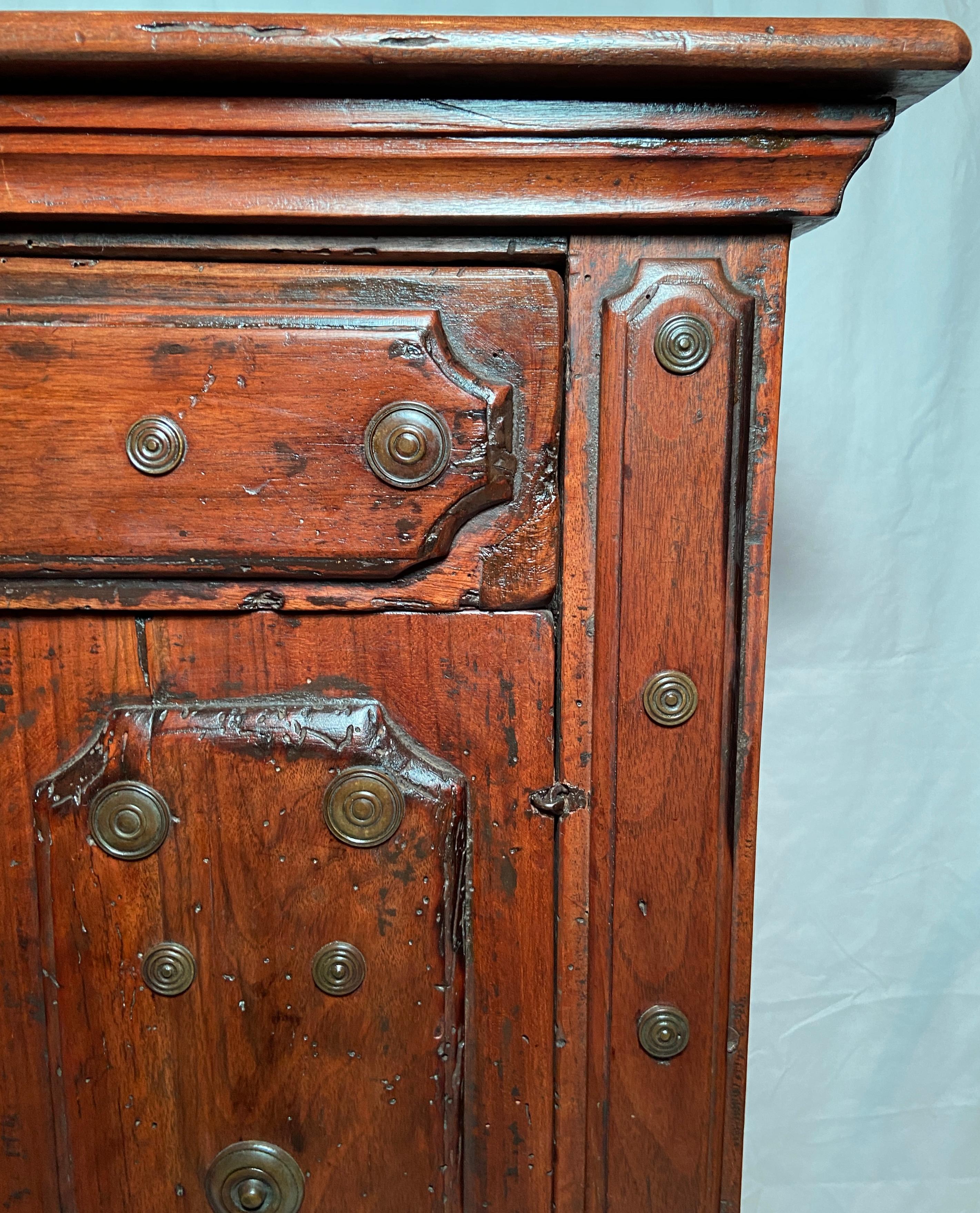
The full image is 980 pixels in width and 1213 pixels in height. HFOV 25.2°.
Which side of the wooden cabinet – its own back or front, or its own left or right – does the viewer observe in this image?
front
